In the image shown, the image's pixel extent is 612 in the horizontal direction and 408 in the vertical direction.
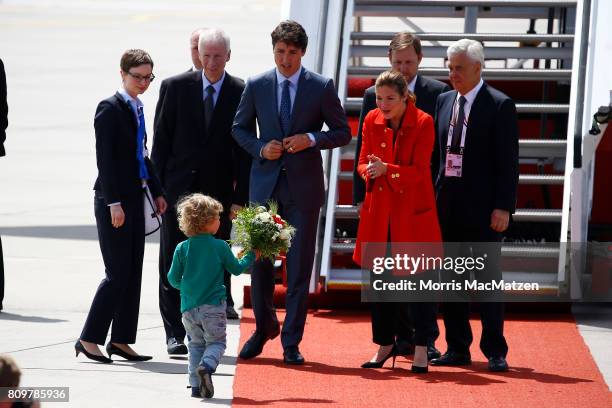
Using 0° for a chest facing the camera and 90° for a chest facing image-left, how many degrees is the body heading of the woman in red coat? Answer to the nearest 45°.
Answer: approximately 45°

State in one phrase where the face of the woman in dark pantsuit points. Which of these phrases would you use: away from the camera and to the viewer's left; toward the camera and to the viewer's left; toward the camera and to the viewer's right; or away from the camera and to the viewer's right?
toward the camera and to the viewer's right

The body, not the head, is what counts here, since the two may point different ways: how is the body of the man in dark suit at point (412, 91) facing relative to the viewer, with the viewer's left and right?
facing the viewer

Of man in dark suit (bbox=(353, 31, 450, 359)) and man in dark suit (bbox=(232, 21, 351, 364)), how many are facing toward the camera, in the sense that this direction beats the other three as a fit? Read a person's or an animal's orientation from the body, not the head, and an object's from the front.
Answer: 2

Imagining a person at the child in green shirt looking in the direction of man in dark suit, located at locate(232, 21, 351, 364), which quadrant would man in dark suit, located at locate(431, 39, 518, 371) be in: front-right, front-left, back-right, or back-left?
front-right

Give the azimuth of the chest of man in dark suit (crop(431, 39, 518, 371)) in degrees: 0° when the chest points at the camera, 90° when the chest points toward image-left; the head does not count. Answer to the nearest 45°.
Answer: approximately 45°

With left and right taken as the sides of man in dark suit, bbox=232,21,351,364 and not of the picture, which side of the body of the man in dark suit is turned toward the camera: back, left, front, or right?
front

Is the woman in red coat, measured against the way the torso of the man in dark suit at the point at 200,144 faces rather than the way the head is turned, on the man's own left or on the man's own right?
on the man's own left

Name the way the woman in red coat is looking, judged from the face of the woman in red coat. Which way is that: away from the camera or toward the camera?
toward the camera

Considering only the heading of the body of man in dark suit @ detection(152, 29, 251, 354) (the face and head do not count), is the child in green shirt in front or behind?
in front

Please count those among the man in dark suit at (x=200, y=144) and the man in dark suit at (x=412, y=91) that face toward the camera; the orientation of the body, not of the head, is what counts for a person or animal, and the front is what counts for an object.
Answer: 2
